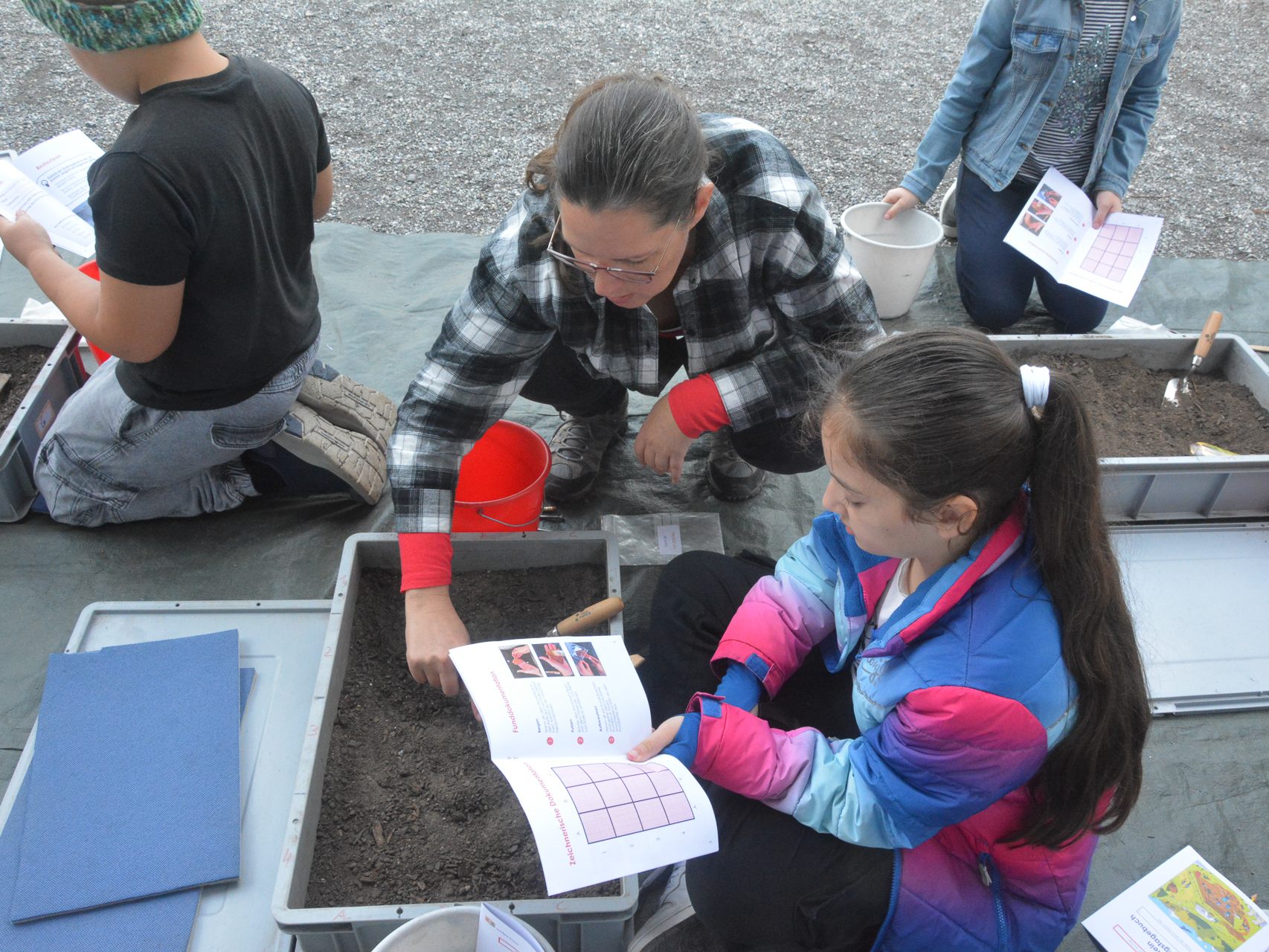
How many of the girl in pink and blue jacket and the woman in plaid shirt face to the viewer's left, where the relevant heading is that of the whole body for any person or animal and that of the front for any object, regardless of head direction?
1

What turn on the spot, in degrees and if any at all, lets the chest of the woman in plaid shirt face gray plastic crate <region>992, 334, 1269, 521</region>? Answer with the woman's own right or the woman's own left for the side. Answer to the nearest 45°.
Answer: approximately 90° to the woman's own left

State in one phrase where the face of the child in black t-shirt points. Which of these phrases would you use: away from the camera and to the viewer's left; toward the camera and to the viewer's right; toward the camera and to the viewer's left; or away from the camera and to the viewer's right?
away from the camera and to the viewer's left

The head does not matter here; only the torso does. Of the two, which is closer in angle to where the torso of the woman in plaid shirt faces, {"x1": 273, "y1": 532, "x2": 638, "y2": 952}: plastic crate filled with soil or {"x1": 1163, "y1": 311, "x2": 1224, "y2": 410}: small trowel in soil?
the plastic crate filled with soil

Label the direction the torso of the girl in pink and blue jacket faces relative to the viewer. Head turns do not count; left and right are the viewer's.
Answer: facing to the left of the viewer

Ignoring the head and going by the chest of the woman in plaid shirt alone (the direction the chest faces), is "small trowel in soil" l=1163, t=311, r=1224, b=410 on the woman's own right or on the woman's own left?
on the woman's own left

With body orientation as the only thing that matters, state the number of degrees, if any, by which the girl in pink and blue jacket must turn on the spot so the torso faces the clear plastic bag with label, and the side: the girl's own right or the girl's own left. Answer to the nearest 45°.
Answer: approximately 45° to the girl's own right

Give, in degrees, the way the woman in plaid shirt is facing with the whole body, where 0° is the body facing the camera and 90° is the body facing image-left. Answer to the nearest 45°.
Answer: approximately 0°

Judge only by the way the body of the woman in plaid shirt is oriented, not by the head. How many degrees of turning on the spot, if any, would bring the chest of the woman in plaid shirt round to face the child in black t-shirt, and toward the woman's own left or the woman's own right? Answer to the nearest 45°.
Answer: approximately 90° to the woman's own right

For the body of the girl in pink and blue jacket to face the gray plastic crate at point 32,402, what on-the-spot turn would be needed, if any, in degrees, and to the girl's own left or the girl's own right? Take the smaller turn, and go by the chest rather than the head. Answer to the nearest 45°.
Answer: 0° — they already face it

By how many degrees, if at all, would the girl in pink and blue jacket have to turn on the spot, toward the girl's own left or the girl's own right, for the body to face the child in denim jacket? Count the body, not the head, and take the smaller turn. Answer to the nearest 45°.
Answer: approximately 90° to the girl's own right

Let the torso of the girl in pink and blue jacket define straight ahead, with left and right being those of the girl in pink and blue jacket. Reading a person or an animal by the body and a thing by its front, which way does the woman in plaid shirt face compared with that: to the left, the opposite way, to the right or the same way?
to the left
